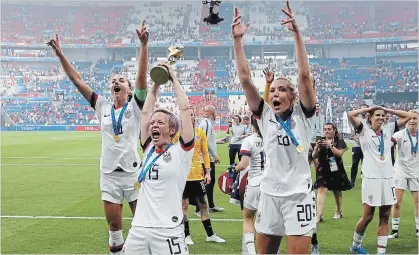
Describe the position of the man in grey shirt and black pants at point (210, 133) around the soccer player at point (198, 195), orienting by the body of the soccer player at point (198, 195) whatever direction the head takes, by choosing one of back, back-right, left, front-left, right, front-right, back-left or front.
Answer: back-left

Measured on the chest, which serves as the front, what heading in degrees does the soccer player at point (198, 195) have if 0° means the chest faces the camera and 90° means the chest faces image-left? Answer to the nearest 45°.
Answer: approximately 315°

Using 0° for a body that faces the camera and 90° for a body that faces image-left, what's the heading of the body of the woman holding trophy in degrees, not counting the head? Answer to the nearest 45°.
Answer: approximately 45°
